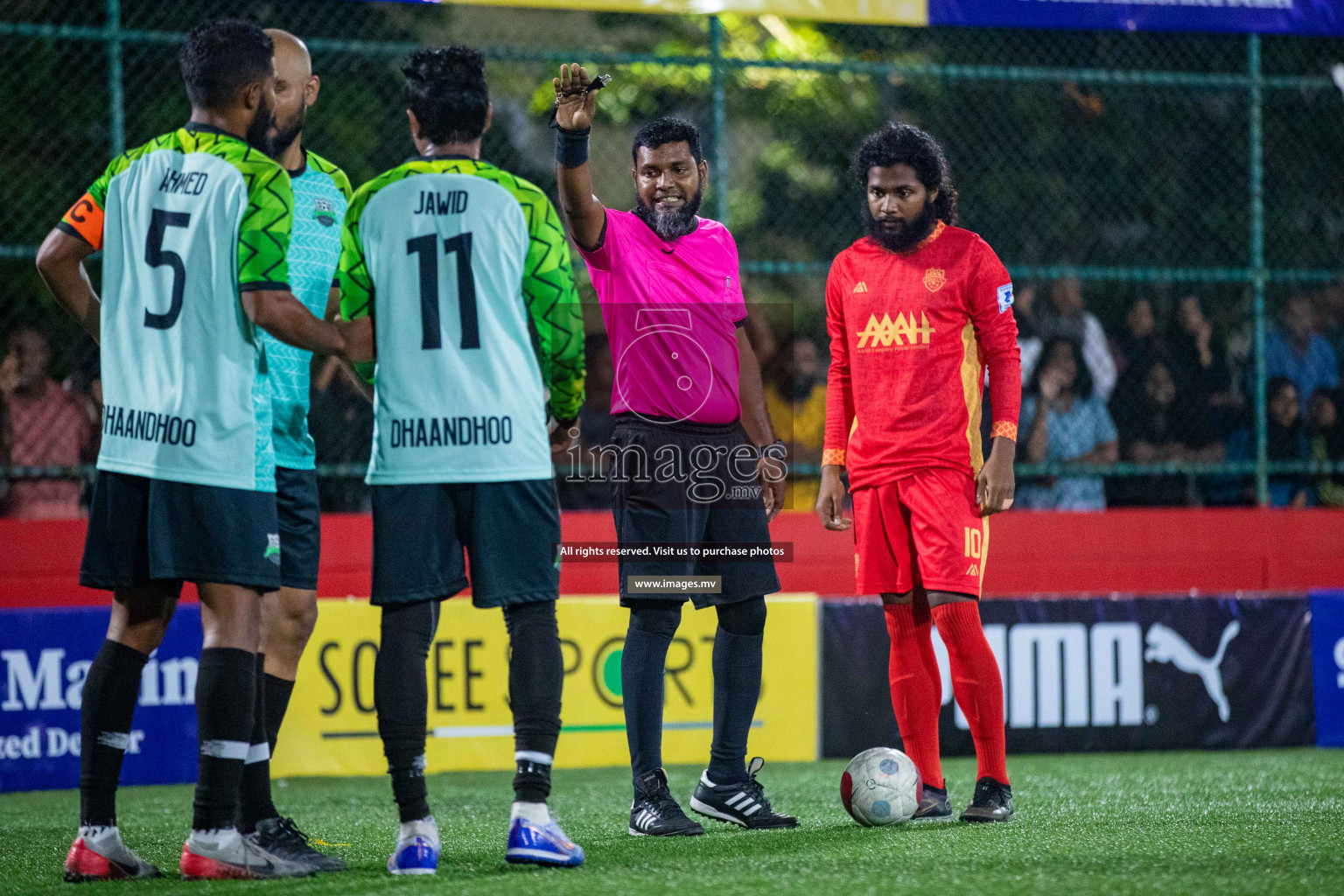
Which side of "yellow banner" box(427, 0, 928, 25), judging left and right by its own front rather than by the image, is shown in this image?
front

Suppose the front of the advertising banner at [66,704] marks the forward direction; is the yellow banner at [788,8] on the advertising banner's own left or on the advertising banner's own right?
on the advertising banner's own left

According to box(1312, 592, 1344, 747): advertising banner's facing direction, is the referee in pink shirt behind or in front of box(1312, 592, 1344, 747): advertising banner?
in front

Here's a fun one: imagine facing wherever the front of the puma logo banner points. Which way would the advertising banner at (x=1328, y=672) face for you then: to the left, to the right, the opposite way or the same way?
the same way

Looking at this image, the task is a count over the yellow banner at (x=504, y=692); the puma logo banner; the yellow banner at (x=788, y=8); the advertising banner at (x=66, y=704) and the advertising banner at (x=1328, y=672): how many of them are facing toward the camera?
5

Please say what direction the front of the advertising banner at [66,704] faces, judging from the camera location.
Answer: facing the viewer

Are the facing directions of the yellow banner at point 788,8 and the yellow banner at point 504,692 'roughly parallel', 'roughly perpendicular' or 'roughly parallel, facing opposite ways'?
roughly parallel

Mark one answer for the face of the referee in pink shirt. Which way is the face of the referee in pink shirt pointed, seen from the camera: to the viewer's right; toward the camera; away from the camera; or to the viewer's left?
toward the camera

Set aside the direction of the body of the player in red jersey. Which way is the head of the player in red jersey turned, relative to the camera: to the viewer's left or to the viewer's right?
to the viewer's left

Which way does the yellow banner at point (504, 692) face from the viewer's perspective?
toward the camera

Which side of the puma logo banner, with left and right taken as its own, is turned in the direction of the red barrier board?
back

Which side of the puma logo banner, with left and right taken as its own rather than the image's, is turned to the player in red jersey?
front

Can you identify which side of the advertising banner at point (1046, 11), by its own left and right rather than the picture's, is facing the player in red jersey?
front

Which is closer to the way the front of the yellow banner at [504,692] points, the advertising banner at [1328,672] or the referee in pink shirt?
the referee in pink shirt

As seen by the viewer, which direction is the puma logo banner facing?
toward the camera
